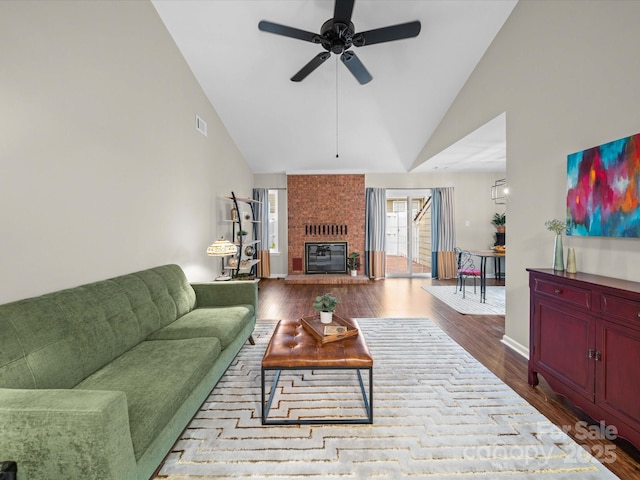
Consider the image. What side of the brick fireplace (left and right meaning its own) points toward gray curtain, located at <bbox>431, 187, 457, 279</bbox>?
left

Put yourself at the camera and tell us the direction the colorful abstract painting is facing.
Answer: facing the viewer and to the left of the viewer

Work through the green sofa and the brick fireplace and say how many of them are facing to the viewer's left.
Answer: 0

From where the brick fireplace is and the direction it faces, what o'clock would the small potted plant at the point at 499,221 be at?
The small potted plant is roughly at 9 o'clock from the brick fireplace.

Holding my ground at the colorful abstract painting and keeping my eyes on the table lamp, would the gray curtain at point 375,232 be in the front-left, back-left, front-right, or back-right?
front-right

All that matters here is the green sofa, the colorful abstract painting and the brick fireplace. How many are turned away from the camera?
0

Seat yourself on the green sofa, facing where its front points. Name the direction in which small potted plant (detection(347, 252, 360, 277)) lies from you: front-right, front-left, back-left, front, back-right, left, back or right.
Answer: left

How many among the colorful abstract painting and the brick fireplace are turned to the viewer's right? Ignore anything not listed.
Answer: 0

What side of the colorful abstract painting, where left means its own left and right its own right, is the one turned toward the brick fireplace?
right

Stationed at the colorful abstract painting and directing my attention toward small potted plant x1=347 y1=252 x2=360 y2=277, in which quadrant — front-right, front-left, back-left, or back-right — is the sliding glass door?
front-right

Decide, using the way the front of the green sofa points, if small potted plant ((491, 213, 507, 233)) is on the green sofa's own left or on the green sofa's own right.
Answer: on the green sofa's own left

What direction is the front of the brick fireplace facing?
toward the camera

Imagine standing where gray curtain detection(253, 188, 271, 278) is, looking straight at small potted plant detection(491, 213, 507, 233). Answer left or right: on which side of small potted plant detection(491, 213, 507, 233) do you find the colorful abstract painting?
right

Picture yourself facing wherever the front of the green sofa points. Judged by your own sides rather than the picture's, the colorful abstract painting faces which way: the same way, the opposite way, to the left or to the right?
the opposite way

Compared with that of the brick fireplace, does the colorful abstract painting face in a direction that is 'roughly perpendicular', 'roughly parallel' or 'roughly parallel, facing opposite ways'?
roughly perpendicular

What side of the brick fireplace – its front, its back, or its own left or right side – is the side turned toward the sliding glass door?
left

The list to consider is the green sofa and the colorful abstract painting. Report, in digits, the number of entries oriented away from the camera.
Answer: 0

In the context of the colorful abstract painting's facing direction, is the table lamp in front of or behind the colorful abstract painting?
in front

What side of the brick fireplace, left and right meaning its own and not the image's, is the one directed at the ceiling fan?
front

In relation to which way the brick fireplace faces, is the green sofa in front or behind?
in front

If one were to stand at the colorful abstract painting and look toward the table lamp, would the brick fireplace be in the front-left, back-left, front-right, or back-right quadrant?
front-right

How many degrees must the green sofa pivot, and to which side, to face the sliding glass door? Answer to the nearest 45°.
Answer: approximately 90° to its left
